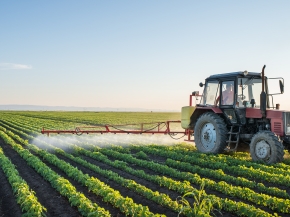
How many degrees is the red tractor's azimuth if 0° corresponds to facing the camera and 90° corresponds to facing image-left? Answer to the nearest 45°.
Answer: approximately 315°
